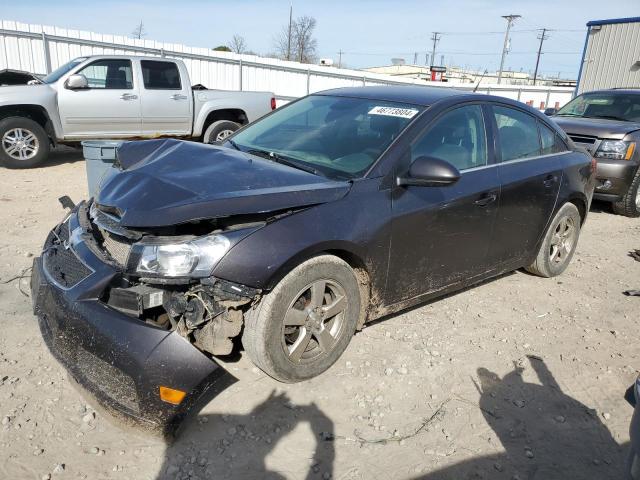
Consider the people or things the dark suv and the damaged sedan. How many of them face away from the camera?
0

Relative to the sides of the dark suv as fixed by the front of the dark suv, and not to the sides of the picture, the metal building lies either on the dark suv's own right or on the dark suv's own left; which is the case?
on the dark suv's own right

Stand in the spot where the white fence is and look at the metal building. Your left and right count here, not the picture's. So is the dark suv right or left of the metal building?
right

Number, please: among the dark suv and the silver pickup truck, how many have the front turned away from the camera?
0

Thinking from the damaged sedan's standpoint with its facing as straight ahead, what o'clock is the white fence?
The white fence is roughly at 4 o'clock from the damaged sedan.

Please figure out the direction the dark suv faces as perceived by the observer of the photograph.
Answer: facing the viewer and to the left of the viewer

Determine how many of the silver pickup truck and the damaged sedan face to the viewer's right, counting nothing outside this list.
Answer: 0

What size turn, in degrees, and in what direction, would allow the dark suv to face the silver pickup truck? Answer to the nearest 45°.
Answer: approximately 45° to its right

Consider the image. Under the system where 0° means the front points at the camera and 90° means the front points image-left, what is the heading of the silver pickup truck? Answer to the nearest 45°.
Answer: approximately 90°

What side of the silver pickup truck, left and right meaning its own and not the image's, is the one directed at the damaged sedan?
left

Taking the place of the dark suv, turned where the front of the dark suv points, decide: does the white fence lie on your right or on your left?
on your right
